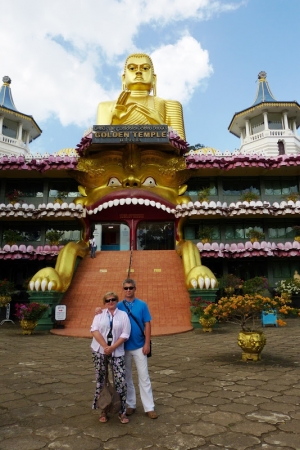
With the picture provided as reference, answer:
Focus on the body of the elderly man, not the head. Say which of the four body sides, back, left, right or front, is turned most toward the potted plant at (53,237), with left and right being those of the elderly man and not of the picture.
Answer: back

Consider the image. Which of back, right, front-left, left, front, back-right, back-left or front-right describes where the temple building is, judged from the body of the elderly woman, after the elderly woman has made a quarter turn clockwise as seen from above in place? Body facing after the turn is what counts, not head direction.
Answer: right

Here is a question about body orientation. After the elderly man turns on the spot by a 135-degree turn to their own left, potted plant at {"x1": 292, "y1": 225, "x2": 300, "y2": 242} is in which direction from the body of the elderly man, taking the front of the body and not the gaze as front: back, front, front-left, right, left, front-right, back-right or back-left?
front

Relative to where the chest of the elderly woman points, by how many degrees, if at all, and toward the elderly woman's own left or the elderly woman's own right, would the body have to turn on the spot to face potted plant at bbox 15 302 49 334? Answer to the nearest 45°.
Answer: approximately 180°

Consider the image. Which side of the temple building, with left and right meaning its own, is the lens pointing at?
front

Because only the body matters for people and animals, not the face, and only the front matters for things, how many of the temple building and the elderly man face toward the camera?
2

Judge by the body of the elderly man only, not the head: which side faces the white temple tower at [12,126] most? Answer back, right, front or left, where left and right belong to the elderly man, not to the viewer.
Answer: back

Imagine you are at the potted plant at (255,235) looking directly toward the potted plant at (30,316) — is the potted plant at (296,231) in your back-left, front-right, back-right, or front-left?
back-left

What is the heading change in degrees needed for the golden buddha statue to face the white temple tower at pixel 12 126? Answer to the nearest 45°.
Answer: approximately 135° to its right

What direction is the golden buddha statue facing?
toward the camera

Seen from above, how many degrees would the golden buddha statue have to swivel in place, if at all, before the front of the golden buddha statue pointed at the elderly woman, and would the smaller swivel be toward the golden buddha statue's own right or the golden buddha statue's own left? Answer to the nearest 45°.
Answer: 0° — it already faces them

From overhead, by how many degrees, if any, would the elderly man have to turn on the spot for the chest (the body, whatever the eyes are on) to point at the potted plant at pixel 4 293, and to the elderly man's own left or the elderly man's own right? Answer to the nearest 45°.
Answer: approximately 135° to the elderly man's own right
